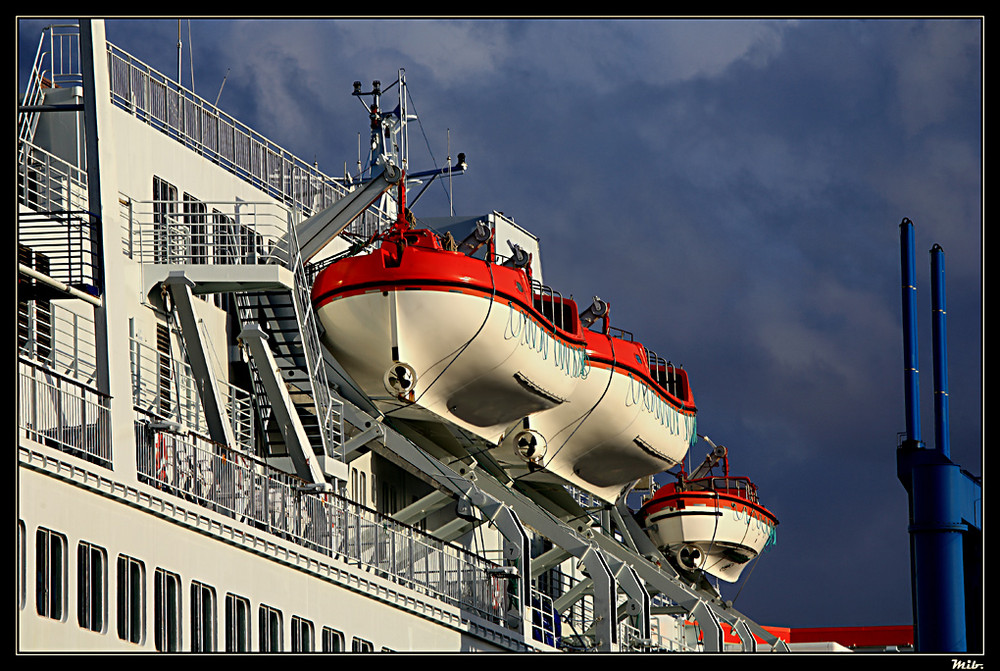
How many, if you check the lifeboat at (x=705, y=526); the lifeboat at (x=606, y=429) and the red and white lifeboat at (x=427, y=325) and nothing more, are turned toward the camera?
0

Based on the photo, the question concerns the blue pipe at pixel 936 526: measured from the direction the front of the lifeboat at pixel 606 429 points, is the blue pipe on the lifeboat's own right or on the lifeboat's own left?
on the lifeboat's own right

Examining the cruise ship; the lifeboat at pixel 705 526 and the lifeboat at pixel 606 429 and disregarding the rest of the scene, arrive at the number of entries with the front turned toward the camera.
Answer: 0

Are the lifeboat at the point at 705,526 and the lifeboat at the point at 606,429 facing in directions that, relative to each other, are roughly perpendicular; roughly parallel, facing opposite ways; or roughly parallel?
roughly parallel
